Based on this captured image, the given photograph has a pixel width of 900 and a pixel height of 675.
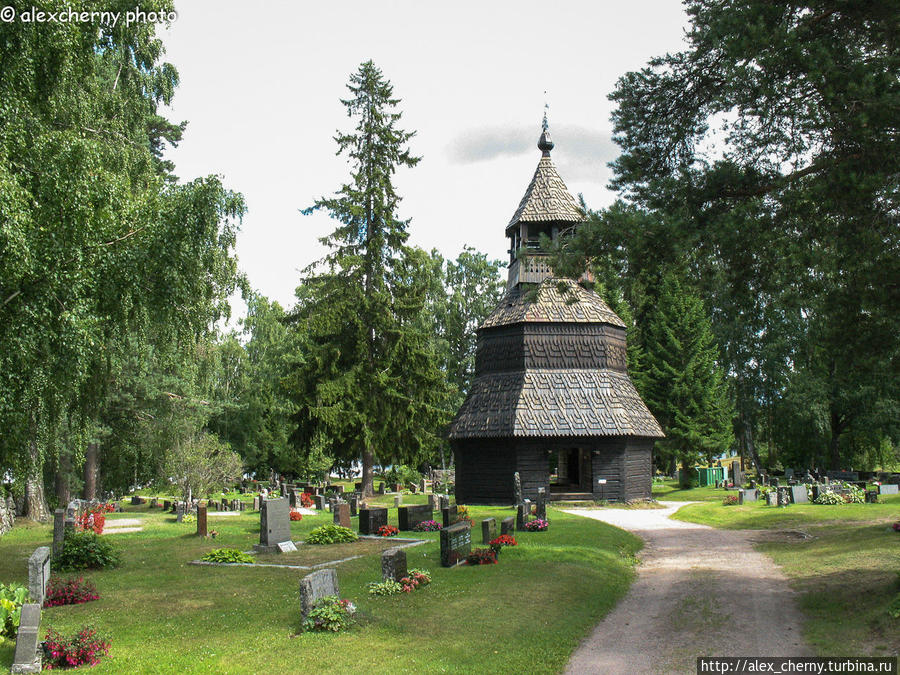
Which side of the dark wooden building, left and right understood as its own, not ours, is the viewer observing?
front

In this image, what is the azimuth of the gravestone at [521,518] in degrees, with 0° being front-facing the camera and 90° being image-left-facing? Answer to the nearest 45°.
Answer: approximately 315°

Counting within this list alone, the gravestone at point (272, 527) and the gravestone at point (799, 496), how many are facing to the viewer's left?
0

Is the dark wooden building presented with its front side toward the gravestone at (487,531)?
yes

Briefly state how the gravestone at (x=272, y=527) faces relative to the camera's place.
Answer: facing the viewer and to the right of the viewer

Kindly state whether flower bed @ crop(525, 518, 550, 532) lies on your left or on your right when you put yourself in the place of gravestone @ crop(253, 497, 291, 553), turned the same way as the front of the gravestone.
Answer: on your left

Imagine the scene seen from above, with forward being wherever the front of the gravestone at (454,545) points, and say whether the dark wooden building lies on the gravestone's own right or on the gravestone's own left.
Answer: on the gravestone's own left

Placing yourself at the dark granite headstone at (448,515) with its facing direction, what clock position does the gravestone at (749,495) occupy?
The gravestone is roughly at 9 o'clock from the dark granite headstone.

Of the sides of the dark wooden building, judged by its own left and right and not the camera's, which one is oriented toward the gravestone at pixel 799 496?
left

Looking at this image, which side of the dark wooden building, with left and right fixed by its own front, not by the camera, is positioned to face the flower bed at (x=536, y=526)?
front

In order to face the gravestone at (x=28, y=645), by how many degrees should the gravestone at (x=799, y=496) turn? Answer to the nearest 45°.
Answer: approximately 45° to its right
